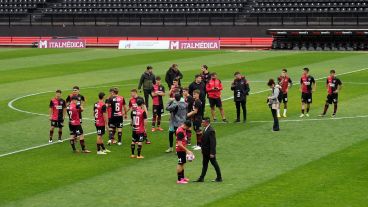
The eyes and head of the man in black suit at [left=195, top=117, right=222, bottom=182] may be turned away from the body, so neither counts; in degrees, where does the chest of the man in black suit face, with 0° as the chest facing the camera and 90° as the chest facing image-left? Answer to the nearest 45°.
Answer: approximately 90°

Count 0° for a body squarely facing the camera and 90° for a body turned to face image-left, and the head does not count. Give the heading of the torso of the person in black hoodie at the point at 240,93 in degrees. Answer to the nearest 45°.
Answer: approximately 45°

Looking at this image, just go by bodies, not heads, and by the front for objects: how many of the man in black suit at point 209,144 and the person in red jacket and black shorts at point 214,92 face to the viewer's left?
1

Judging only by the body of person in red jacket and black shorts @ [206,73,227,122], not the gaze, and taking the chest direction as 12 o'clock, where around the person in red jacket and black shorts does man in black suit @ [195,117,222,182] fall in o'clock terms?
The man in black suit is roughly at 12 o'clock from the person in red jacket and black shorts.

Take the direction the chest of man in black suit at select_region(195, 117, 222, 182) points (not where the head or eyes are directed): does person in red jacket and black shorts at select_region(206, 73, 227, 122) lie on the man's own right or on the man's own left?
on the man's own right

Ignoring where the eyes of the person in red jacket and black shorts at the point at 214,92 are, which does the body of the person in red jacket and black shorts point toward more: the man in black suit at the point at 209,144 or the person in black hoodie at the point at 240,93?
the man in black suit

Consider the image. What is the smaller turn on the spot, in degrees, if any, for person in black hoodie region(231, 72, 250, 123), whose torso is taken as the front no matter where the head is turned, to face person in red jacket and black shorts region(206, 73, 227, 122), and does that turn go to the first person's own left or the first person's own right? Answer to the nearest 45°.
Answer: approximately 45° to the first person's own right

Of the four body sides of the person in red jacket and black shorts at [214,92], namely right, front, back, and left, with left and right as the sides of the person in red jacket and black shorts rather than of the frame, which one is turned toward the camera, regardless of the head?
front

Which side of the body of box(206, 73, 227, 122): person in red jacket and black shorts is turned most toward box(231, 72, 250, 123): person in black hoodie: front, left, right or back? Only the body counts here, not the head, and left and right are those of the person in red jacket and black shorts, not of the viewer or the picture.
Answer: left
